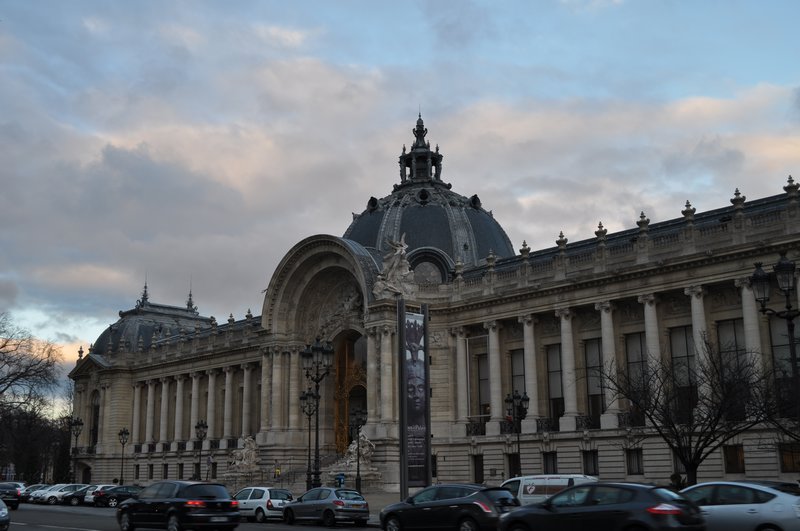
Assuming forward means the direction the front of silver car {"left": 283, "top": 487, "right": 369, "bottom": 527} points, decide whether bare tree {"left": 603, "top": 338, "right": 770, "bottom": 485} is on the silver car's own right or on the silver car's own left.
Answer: on the silver car's own right

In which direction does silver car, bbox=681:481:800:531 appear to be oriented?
to the viewer's left

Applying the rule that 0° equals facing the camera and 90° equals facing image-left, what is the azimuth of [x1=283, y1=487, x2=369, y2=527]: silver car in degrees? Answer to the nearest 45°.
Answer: approximately 135°

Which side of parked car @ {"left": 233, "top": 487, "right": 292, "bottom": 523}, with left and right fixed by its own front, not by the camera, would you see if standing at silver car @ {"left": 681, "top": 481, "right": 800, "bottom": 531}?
back

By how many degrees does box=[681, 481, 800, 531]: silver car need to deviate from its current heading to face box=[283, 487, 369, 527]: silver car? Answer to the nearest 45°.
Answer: approximately 45° to its right

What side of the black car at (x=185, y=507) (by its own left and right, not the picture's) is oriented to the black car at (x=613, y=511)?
back

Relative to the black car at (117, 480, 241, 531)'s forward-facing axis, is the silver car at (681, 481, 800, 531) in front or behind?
behind

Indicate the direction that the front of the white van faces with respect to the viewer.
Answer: facing to the left of the viewer

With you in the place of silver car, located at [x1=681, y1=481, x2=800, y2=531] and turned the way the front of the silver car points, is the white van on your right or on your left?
on your right

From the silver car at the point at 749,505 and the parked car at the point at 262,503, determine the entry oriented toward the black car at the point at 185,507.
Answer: the silver car

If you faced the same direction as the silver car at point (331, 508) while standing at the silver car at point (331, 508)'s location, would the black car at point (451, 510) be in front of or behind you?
behind
